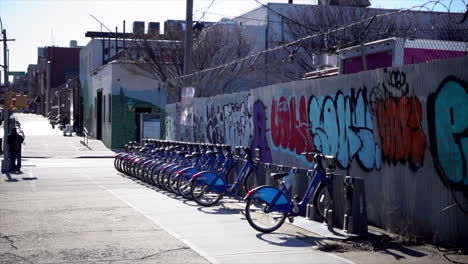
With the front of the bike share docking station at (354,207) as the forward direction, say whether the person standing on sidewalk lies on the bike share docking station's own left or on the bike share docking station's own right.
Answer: on the bike share docking station's own right

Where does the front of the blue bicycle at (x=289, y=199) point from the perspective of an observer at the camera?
facing away from the viewer and to the right of the viewer

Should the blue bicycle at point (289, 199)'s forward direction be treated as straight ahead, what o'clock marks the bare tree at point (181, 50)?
The bare tree is roughly at 10 o'clock from the blue bicycle.

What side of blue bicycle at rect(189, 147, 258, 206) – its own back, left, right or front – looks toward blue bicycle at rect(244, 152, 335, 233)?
right

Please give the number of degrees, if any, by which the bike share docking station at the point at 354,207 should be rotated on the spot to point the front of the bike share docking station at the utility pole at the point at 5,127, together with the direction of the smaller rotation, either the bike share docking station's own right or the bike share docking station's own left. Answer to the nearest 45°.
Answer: approximately 90° to the bike share docking station's own right

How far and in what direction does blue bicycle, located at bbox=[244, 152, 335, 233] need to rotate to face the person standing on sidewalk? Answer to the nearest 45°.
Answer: approximately 90° to its left

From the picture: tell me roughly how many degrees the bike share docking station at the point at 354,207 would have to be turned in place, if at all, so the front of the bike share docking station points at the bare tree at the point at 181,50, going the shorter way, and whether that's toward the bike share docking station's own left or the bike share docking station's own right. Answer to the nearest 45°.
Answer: approximately 135° to the bike share docking station's own right

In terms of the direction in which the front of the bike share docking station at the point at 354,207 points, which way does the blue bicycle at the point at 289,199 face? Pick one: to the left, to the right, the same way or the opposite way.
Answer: the opposite way

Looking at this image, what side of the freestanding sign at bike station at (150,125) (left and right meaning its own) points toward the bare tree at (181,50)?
back

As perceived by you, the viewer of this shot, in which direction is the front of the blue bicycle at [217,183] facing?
facing away from the viewer and to the right of the viewer
